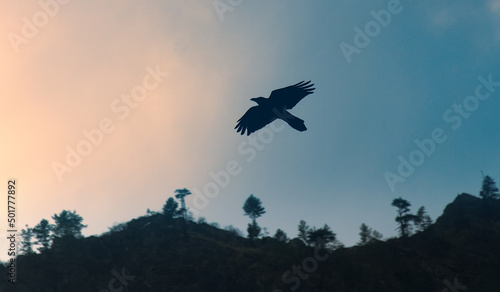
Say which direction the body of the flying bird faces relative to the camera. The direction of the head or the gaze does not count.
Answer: to the viewer's left
